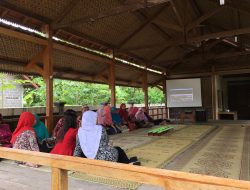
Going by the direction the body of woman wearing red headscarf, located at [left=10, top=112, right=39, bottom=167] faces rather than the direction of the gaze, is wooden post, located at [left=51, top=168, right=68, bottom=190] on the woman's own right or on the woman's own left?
on the woman's own right

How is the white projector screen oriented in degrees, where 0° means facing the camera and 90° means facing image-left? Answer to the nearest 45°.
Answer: approximately 0°

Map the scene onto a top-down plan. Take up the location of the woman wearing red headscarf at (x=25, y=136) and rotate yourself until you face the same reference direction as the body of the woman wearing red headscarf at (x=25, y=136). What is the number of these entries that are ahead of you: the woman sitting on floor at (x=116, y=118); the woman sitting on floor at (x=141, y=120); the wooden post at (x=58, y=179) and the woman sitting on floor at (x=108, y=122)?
3

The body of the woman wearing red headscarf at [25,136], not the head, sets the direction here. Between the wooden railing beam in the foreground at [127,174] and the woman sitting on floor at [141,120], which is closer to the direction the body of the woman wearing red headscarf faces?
the woman sitting on floor

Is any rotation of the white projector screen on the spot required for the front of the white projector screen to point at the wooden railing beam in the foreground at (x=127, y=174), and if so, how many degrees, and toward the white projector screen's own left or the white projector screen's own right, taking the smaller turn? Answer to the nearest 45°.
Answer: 0° — it already faces it

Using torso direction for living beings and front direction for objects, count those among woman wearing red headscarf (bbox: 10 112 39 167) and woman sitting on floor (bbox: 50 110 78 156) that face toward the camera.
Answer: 0

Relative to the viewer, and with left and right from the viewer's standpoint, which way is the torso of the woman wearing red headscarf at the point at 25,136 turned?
facing away from the viewer and to the right of the viewer

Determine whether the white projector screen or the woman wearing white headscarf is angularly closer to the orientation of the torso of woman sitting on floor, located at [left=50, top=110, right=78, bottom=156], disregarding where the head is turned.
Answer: the white projector screen

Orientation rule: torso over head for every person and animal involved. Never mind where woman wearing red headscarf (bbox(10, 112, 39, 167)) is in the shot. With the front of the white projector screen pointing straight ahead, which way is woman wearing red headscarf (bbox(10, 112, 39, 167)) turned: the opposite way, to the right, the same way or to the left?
the opposite way

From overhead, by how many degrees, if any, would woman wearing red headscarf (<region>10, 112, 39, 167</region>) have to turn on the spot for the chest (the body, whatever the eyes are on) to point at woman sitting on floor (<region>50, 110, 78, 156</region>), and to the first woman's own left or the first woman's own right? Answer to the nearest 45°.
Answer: approximately 90° to the first woman's own right

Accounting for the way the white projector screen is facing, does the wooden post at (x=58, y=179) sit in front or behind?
in front

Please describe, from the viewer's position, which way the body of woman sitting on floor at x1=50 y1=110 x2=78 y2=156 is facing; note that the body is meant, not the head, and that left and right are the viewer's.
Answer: facing away from the viewer and to the right of the viewer

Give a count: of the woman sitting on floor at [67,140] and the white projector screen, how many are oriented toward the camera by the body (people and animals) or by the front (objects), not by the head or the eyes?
1

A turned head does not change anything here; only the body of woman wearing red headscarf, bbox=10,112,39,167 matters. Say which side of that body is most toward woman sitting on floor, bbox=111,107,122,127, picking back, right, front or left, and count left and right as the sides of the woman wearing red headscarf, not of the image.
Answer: front

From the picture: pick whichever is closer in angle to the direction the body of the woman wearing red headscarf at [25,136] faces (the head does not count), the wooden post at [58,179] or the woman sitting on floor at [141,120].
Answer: the woman sitting on floor
